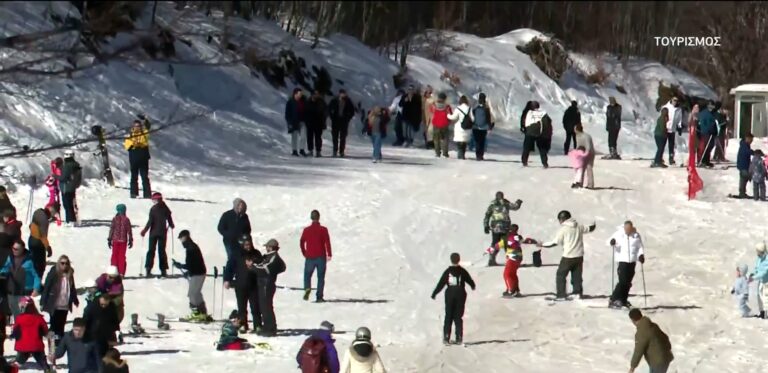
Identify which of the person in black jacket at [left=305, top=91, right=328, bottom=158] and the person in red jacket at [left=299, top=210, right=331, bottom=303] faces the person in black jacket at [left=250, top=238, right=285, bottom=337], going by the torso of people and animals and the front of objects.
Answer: the person in black jacket at [left=305, top=91, right=328, bottom=158]

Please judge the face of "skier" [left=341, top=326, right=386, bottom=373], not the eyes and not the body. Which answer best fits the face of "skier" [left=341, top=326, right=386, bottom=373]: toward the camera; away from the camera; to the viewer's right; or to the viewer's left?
away from the camera

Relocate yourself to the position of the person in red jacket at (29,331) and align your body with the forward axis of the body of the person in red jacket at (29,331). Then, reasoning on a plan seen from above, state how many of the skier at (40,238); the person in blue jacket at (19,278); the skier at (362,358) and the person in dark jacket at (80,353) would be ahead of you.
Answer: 2

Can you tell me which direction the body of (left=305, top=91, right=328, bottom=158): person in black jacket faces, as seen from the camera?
toward the camera

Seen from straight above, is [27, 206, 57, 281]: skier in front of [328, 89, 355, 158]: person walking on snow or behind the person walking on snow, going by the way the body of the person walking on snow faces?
in front

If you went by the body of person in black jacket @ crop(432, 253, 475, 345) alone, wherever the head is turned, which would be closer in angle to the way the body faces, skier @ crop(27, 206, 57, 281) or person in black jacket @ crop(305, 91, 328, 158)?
the person in black jacket

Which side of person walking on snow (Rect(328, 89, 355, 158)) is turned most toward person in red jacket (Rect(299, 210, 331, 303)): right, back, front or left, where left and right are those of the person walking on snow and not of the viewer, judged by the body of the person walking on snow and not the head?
front

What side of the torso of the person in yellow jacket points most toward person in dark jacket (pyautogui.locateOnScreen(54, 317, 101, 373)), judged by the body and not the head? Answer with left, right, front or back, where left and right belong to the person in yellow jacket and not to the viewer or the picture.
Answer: front

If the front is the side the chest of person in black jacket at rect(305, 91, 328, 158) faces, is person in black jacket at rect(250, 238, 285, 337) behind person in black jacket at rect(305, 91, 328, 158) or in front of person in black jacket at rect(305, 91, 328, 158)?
in front

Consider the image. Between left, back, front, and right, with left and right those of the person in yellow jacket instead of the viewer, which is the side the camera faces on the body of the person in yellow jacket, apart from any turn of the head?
front
